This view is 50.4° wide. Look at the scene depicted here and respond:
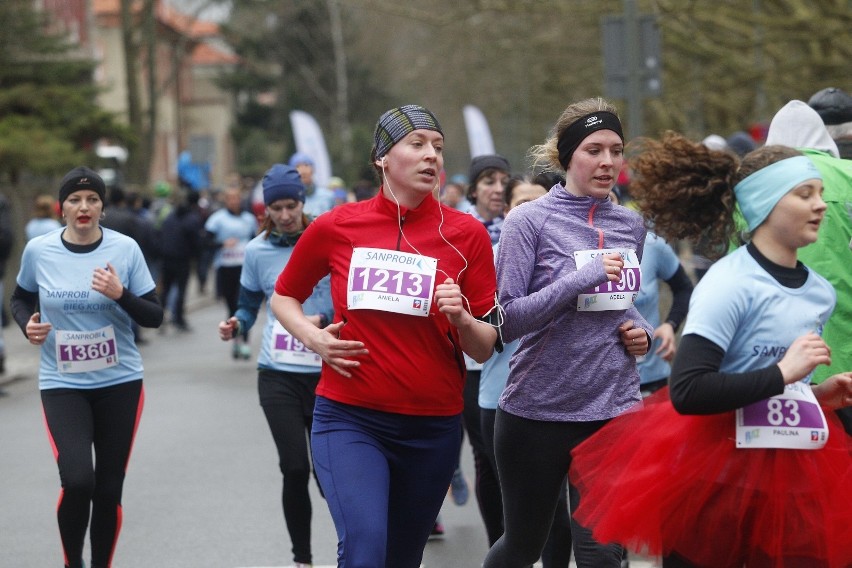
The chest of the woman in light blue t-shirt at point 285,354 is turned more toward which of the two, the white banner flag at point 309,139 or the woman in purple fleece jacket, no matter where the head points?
the woman in purple fleece jacket

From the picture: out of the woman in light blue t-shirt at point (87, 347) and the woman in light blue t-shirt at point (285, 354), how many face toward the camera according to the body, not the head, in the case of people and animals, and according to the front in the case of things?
2

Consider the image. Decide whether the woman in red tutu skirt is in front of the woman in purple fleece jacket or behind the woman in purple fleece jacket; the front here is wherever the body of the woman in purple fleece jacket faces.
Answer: in front

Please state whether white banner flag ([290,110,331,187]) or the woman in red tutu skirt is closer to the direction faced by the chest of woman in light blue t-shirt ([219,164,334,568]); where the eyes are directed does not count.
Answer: the woman in red tutu skirt
